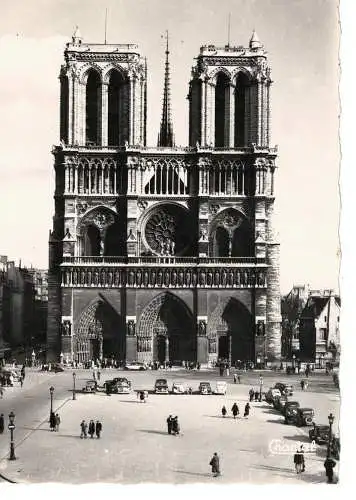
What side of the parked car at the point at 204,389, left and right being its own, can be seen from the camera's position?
front

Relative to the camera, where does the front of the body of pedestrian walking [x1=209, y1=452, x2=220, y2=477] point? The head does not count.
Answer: away from the camera

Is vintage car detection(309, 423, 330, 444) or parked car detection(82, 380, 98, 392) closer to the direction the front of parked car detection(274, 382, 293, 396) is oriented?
the vintage car

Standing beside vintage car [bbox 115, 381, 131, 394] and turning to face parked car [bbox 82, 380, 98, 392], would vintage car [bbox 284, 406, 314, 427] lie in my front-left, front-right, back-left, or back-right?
back-left

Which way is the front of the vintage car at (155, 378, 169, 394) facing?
toward the camera

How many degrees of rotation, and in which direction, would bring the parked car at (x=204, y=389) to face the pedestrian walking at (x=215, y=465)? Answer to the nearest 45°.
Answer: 0° — it already faces them

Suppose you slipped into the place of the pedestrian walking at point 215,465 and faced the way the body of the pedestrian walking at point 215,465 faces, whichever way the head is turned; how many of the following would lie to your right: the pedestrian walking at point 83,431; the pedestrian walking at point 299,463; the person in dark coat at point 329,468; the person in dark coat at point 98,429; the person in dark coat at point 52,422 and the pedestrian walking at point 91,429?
2
